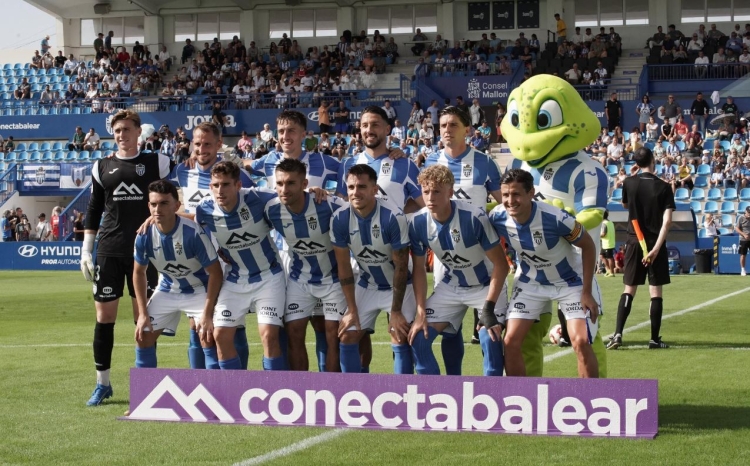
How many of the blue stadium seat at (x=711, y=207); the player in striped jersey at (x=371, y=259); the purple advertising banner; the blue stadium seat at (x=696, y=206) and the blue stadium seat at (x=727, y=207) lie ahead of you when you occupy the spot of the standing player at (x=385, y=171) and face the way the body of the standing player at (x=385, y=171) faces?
2

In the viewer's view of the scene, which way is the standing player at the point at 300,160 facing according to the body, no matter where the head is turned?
toward the camera

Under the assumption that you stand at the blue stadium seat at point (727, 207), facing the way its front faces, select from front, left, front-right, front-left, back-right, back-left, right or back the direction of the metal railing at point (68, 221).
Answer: right

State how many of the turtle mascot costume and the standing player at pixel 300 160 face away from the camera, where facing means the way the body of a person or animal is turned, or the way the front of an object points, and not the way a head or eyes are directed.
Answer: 0

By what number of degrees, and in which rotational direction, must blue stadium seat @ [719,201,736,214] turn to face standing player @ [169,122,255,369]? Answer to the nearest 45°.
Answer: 0° — it already faces them

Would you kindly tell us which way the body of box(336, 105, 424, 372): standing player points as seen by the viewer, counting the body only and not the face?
toward the camera

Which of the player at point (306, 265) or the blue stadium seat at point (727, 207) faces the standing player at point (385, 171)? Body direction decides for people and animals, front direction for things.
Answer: the blue stadium seat
